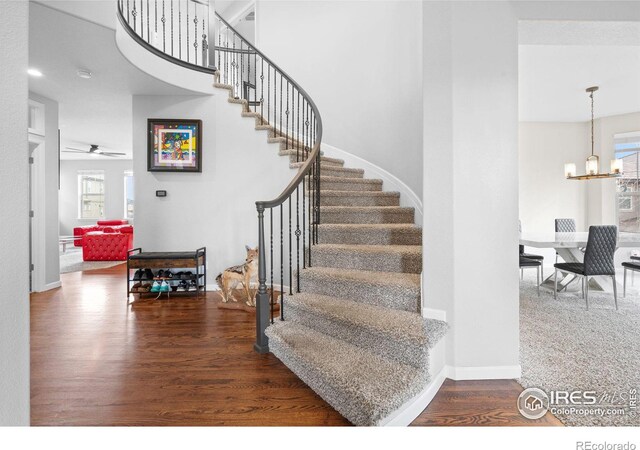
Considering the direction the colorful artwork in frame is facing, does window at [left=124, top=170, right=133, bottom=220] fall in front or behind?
behind

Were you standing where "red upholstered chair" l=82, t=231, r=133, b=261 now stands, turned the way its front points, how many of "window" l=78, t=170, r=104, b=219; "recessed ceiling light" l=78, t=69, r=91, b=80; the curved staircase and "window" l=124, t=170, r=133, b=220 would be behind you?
2

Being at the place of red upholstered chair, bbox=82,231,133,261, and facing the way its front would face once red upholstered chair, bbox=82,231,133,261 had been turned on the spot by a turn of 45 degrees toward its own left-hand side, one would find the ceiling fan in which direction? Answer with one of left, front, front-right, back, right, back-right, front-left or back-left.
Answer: front-right

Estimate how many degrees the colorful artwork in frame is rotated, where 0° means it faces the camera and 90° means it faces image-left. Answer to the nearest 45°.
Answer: approximately 0°

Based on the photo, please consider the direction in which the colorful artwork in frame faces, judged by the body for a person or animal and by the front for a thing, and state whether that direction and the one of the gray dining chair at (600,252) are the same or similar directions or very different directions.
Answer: very different directions

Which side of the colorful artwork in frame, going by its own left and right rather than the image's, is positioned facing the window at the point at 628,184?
left

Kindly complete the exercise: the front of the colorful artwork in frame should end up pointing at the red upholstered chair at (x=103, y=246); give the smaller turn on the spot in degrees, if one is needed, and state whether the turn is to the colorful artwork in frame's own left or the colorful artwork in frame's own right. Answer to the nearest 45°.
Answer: approximately 180°

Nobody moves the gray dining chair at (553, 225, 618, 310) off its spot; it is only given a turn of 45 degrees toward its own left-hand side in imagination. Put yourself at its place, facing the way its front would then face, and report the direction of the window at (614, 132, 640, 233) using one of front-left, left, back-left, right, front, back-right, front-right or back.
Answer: right
